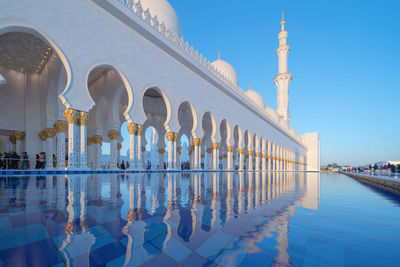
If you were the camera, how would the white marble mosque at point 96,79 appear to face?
facing the viewer and to the right of the viewer
